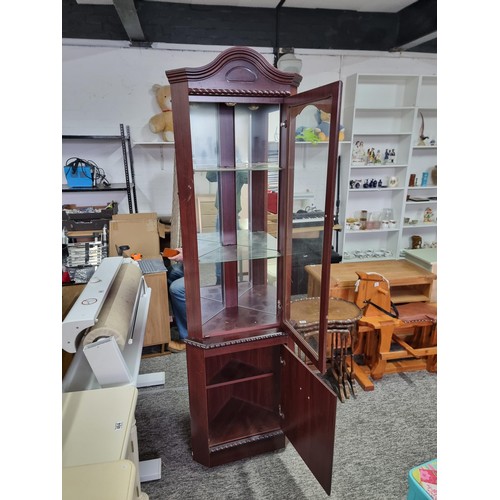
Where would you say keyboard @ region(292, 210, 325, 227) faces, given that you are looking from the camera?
facing the viewer

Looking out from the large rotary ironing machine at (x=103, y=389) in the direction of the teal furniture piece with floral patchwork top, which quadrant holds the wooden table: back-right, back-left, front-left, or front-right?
front-left

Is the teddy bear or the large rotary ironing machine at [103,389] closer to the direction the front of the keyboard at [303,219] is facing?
the large rotary ironing machine

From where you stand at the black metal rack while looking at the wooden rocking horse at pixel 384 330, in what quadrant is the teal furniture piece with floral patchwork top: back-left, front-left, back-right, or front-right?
front-right

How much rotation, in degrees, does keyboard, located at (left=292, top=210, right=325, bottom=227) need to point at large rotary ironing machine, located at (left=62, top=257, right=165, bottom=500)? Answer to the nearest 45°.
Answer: approximately 45° to its right
